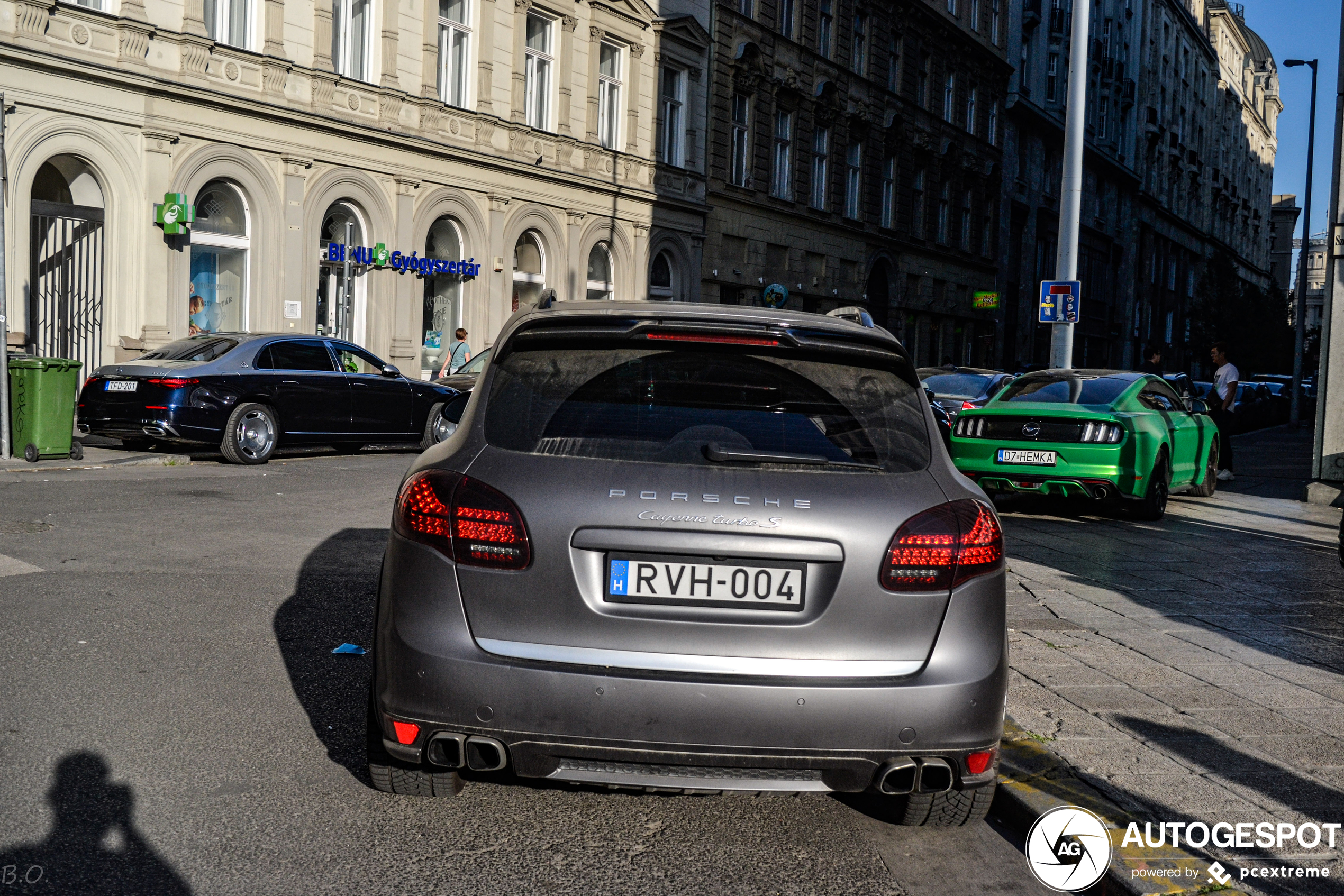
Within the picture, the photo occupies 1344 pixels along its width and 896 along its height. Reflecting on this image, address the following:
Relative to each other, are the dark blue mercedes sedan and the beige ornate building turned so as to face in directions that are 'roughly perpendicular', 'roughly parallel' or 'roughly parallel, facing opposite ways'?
roughly perpendicular

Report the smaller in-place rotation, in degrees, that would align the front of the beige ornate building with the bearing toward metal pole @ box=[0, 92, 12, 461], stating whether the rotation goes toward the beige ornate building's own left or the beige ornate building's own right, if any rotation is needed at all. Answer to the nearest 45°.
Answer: approximately 45° to the beige ornate building's own right

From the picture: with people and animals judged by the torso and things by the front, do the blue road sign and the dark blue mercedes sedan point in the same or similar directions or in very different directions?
very different directions

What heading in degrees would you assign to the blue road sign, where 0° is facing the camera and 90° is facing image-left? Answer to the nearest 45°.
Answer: approximately 0°

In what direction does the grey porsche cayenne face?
away from the camera

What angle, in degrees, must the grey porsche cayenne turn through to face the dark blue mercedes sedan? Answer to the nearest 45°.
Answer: approximately 45° to its left

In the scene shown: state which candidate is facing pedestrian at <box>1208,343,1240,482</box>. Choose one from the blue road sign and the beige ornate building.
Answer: the beige ornate building

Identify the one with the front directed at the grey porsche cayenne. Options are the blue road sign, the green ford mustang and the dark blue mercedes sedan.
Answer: the blue road sign

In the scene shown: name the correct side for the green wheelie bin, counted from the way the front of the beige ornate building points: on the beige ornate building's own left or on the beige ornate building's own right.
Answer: on the beige ornate building's own right

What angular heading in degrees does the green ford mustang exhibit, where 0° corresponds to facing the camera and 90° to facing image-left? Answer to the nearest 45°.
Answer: approximately 225°

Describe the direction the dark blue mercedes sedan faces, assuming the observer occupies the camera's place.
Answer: facing away from the viewer and to the right of the viewer

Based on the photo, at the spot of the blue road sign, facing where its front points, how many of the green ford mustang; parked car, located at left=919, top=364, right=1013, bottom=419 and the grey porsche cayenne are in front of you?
2

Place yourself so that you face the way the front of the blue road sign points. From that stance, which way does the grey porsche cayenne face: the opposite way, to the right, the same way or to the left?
the opposite way
